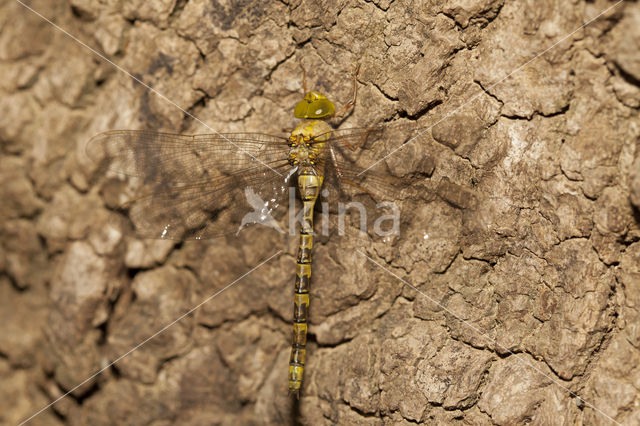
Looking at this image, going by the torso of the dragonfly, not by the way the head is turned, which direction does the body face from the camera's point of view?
away from the camera
